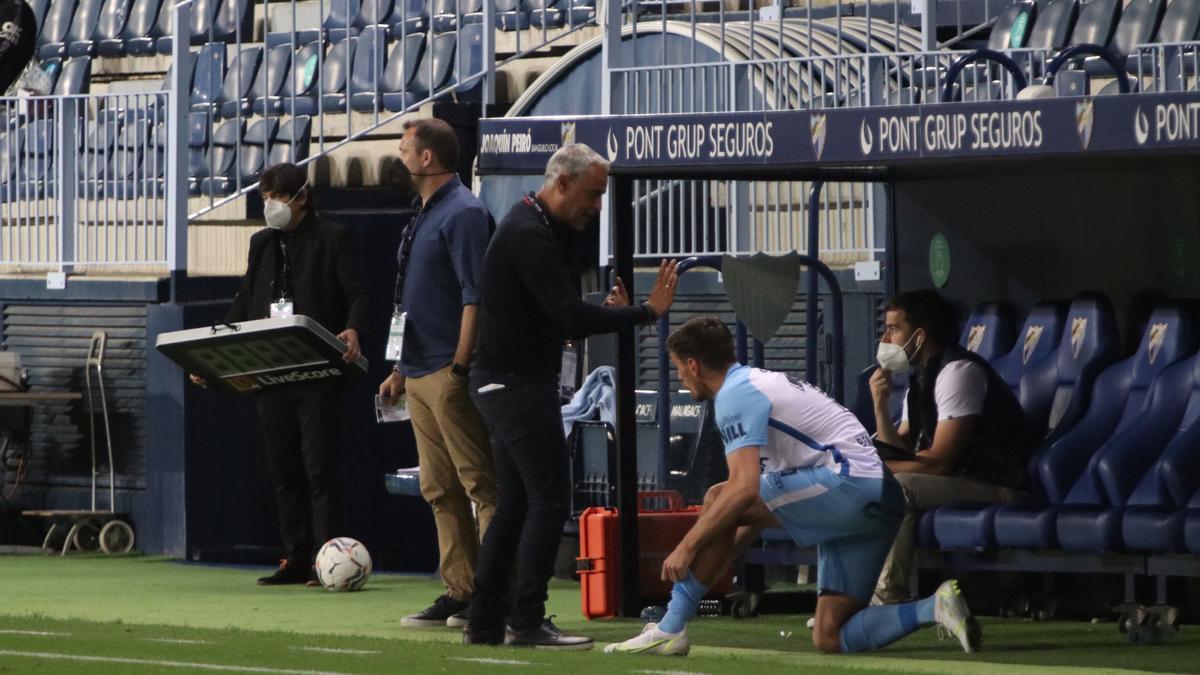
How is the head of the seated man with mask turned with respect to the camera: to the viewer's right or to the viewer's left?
to the viewer's left

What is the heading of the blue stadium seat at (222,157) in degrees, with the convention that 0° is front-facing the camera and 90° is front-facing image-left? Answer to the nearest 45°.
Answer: approximately 45°

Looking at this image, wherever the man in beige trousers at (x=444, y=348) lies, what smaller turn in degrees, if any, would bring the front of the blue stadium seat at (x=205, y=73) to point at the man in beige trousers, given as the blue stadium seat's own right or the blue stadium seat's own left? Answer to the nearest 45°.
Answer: approximately 45° to the blue stadium seat's own left

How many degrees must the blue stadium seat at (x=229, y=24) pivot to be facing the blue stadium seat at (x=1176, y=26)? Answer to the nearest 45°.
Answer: approximately 90° to its left

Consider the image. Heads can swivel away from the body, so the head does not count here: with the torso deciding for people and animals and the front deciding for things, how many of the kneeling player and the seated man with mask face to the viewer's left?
2

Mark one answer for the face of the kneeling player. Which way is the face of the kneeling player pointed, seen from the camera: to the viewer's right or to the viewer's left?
to the viewer's left

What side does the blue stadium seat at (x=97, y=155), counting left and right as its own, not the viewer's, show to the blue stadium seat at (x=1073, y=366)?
left
